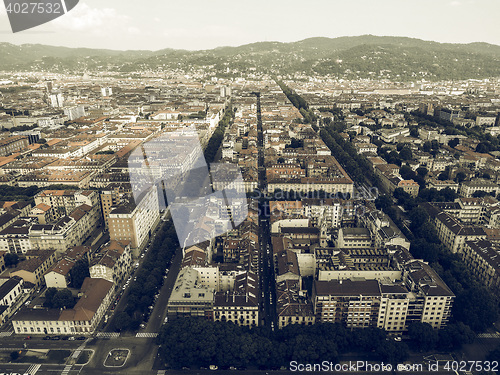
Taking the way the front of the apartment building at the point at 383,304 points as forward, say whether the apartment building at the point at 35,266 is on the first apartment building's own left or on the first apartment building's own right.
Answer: on the first apartment building's own right

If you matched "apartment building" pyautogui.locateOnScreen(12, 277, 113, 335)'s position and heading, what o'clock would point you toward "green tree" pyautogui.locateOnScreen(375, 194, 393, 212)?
The green tree is roughly at 9 o'clock from the apartment building.

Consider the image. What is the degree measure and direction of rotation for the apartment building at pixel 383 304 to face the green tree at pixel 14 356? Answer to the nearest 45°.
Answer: approximately 45° to its right

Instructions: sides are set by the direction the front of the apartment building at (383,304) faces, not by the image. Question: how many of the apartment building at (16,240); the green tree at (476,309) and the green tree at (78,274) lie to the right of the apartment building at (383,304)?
2

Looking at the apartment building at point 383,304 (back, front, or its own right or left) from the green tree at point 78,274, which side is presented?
right

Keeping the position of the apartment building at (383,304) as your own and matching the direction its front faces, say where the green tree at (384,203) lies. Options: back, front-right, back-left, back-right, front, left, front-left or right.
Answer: back

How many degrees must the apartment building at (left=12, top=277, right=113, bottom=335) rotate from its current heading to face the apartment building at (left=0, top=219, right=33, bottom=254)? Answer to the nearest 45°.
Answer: approximately 180°

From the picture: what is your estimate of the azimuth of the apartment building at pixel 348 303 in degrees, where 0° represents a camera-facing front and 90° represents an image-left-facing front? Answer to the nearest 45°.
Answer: approximately 0°

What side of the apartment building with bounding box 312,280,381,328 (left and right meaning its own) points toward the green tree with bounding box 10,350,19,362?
right

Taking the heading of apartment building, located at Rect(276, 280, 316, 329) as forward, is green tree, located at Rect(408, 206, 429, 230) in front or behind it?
behind

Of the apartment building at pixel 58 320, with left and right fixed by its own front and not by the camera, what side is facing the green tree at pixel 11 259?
back

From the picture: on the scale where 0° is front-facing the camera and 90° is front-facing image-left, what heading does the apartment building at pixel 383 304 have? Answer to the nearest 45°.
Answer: approximately 0°
